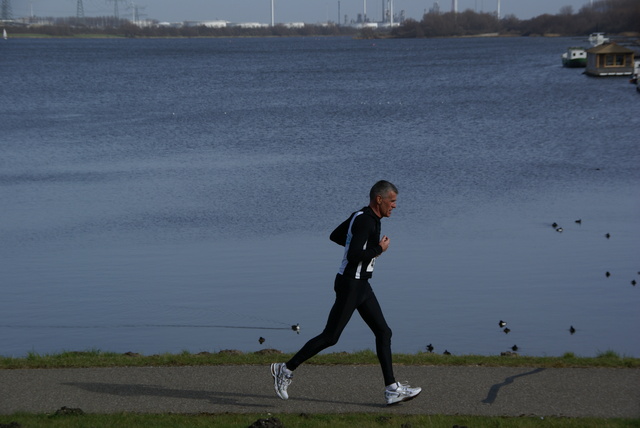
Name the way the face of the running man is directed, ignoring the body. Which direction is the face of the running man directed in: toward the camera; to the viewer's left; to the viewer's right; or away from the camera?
to the viewer's right

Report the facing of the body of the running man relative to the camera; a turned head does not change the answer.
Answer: to the viewer's right
